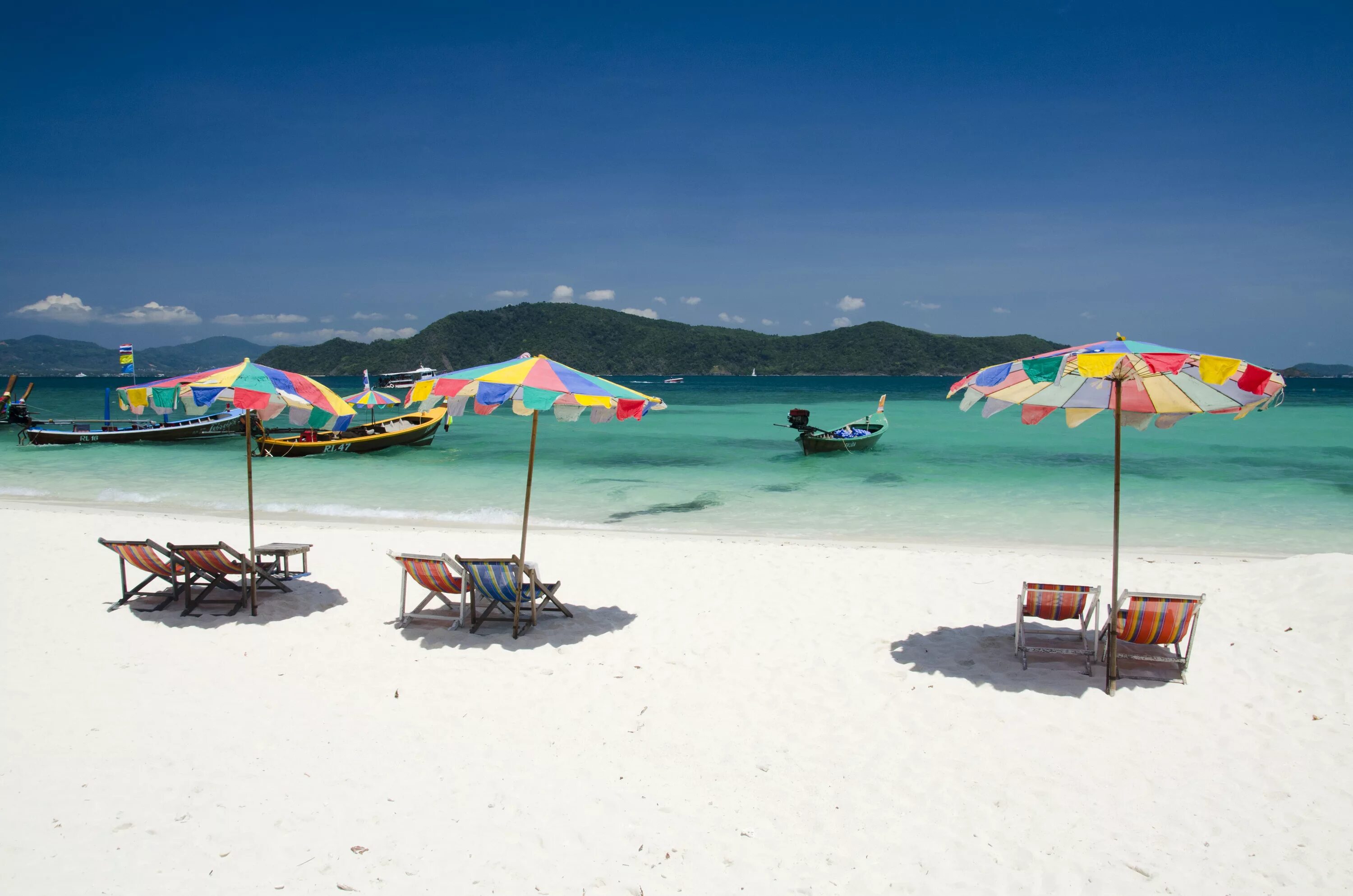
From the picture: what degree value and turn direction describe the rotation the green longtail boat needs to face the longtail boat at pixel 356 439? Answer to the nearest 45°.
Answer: approximately 135° to its left

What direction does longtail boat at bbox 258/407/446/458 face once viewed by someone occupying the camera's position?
facing away from the viewer and to the right of the viewer

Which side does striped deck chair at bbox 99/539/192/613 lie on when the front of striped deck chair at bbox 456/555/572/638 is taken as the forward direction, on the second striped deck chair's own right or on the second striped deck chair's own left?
on the second striped deck chair's own left

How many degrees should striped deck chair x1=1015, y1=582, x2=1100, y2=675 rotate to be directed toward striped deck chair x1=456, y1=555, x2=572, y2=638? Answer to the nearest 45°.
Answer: approximately 90° to its left

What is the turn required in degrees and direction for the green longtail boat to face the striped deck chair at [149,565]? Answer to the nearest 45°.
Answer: approximately 135° to its right

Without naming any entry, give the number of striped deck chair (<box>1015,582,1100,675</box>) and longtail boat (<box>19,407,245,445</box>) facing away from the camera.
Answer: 1

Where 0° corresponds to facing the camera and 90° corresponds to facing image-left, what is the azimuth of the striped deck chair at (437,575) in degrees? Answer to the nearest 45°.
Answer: approximately 225°

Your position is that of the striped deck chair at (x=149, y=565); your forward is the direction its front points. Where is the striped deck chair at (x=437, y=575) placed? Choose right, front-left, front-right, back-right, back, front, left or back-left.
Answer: right

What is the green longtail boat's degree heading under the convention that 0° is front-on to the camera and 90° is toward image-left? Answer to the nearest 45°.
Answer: approximately 225°

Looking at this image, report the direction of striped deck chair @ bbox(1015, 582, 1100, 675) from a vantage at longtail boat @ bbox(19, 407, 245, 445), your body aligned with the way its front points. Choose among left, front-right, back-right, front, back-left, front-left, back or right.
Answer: right

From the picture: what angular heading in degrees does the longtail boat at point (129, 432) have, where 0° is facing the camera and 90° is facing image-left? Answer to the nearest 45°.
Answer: approximately 270°

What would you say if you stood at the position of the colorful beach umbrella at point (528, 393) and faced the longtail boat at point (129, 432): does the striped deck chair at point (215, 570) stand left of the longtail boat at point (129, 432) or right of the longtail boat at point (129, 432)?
left

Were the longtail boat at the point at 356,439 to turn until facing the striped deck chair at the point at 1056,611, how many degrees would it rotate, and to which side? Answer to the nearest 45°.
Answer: approximately 135° to its right

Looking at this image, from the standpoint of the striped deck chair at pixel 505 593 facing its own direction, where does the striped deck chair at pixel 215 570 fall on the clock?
the striped deck chair at pixel 215 570 is roughly at 8 o'clock from the striped deck chair at pixel 505 593.
